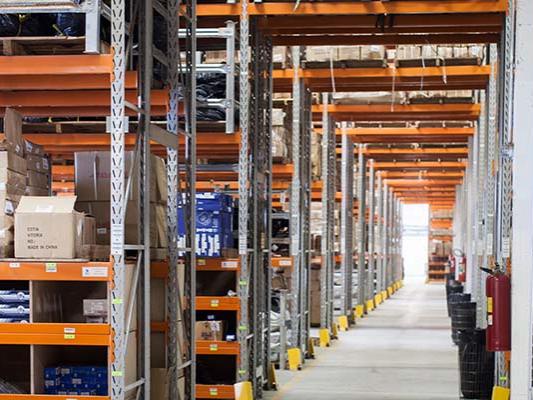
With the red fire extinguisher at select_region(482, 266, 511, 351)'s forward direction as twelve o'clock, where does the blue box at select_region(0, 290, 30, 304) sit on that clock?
The blue box is roughly at 11 o'clock from the red fire extinguisher.

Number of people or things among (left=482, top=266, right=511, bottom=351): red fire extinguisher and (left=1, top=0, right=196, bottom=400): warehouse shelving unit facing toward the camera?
1

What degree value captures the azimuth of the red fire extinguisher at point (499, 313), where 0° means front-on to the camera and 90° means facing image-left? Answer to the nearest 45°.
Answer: approximately 90°

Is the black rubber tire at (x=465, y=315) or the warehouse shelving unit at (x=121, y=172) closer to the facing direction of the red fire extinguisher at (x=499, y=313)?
the warehouse shelving unit
